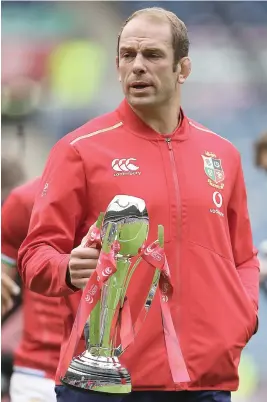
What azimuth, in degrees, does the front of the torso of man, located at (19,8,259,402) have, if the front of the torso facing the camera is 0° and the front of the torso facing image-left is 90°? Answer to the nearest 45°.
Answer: approximately 0°

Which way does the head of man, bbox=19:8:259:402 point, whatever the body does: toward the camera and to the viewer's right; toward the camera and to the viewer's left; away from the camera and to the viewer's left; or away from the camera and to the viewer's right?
toward the camera and to the viewer's left

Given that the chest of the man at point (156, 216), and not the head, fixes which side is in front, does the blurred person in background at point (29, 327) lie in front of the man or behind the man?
behind
